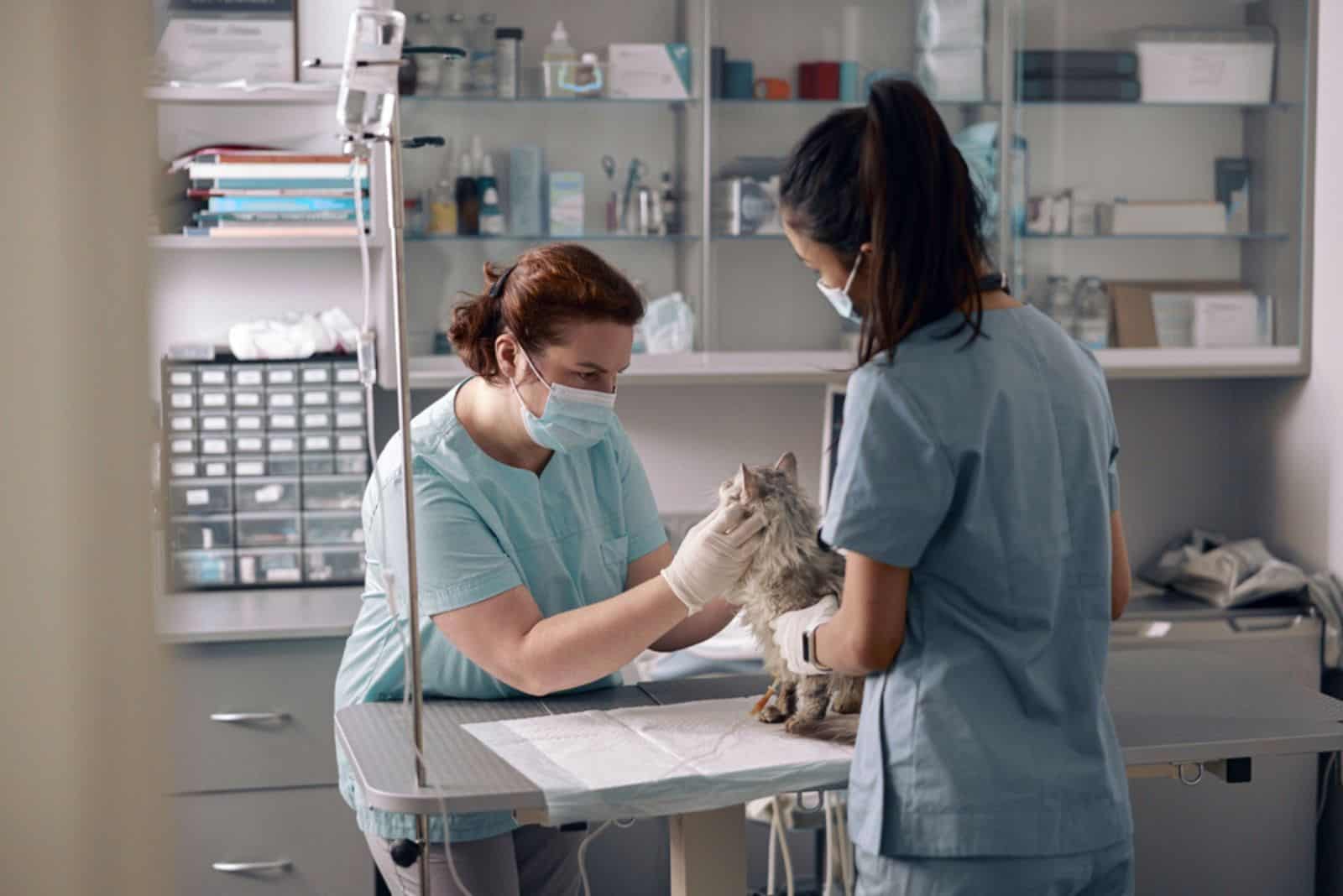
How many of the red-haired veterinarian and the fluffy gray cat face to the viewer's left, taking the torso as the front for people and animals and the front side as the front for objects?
1

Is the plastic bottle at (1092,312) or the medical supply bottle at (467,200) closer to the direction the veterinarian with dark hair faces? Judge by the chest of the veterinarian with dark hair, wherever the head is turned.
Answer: the medical supply bottle

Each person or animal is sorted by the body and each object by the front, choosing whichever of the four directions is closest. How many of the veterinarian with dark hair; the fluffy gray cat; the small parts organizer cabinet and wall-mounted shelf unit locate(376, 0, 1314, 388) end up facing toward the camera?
2

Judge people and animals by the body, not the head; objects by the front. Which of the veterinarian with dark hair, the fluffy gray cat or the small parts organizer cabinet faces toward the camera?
the small parts organizer cabinet

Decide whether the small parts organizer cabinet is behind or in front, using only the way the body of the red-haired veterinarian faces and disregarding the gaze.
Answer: behind

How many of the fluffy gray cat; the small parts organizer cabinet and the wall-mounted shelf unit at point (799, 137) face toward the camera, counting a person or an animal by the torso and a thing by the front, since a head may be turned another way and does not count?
2

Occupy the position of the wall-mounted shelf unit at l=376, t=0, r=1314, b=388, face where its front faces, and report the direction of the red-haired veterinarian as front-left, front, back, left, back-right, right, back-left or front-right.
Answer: front

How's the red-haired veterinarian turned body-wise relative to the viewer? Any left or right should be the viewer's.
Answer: facing the viewer and to the right of the viewer

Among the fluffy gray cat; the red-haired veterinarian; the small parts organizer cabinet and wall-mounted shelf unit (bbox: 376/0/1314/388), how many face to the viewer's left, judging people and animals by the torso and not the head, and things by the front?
1

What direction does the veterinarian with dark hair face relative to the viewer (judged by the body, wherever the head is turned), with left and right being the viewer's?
facing away from the viewer and to the left of the viewer

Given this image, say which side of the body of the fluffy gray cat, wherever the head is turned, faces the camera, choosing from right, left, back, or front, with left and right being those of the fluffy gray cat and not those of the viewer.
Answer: left

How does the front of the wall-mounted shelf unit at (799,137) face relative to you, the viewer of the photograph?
facing the viewer

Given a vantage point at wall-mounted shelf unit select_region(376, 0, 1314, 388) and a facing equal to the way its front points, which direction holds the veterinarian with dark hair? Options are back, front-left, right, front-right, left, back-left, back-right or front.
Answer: front

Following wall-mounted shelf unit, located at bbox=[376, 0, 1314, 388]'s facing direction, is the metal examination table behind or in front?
in front
